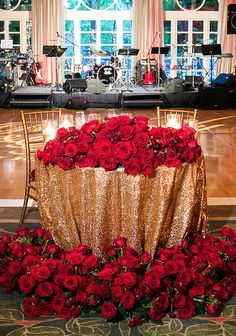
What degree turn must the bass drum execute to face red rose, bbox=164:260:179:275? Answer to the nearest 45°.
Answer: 0° — it already faces it

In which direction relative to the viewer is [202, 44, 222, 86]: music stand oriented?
away from the camera

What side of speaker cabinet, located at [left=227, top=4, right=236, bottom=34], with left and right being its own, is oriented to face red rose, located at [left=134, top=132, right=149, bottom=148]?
front

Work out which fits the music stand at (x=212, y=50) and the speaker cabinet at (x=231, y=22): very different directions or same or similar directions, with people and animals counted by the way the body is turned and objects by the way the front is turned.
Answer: very different directions

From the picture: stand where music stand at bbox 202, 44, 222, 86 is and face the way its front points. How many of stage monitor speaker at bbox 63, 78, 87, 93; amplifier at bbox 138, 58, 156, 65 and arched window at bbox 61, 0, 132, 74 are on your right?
0

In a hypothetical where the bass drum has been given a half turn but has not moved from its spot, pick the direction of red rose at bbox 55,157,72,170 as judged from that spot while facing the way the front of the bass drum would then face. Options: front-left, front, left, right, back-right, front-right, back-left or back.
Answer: back

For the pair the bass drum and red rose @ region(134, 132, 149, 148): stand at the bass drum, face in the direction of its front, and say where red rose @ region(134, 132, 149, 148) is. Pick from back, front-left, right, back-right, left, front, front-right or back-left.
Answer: front

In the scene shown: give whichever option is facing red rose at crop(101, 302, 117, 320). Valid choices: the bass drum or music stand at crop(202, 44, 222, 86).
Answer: the bass drum

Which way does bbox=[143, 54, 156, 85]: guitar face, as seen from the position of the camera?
facing the viewer

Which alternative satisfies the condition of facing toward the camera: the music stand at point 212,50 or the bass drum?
the bass drum

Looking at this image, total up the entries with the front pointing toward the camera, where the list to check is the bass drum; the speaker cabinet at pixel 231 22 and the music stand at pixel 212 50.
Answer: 2

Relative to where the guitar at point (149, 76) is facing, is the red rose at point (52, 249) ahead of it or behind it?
ahead

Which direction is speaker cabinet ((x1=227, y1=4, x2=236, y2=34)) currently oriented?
toward the camera

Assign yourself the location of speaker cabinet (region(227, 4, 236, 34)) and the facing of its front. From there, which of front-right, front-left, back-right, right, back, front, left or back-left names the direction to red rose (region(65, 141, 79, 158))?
front

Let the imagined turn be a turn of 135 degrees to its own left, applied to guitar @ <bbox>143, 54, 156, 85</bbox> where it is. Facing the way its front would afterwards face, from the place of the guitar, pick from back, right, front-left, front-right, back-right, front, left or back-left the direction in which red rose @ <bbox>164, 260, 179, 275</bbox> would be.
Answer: back-right

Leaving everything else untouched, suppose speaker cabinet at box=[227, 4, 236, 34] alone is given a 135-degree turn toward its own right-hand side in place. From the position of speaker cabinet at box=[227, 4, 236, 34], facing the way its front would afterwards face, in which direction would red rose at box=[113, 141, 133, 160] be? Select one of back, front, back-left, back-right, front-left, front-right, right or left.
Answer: back-left
